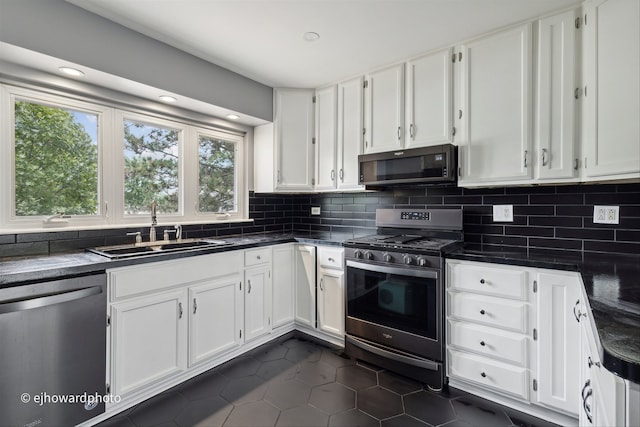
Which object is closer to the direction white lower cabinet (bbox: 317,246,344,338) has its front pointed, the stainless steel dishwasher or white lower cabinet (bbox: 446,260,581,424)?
the stainless steel dishwasher

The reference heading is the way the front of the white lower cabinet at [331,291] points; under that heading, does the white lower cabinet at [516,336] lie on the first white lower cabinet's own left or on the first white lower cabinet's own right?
on the first white lower cabinet's own left

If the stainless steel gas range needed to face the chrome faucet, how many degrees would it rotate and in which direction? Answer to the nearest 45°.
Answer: approximately 45° to its right

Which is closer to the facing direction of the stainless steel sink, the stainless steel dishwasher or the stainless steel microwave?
the stainless steel microwave

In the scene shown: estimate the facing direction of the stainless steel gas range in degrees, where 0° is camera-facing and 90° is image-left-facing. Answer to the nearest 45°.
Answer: approximately 45°

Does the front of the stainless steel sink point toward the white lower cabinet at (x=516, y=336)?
yes

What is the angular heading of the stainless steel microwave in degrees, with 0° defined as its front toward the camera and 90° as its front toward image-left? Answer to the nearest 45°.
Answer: approximately 45°
